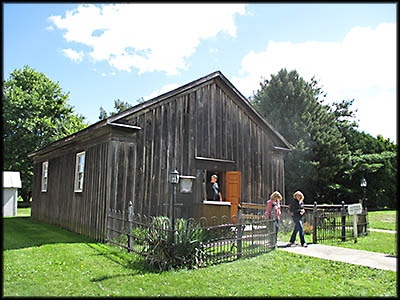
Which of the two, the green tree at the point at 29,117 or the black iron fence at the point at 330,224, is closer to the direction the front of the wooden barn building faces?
the black iron fence

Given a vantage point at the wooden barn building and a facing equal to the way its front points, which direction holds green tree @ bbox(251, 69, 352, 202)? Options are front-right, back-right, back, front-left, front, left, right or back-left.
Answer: left

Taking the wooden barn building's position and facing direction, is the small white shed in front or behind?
behind

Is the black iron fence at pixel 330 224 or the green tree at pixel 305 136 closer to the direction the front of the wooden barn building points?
the black iron fence

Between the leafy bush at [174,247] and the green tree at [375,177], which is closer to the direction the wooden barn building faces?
the leafy bush

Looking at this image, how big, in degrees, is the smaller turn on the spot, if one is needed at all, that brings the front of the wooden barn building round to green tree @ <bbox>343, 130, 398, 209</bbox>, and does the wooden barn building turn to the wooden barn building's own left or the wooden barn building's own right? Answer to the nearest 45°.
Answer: approximately 90° to the wooden barn building's own left

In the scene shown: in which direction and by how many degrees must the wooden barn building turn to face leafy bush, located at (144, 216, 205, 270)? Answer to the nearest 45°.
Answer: approximately 45° to its right

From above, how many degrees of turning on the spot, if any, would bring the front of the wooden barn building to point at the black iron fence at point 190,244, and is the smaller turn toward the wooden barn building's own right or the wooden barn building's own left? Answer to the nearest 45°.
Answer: approximately 45° to the wooden barn building's own right

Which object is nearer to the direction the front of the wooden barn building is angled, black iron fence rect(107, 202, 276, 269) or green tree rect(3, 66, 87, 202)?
the black iron fence

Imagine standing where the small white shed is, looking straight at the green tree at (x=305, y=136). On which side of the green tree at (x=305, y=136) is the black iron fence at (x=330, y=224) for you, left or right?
right

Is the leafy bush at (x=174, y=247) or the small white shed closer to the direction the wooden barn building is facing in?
the leafy bush
